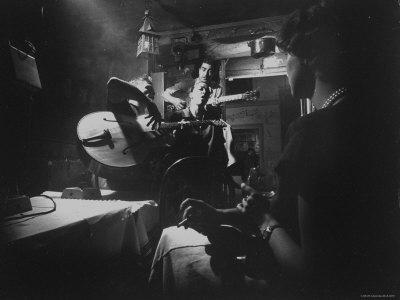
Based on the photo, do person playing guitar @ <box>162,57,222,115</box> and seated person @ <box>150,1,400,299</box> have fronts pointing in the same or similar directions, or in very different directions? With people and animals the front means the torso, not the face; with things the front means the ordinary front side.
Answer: very different directions

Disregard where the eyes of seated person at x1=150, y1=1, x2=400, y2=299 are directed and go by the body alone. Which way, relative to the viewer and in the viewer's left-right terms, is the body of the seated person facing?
facing away from the viewer and to the left of the viewer

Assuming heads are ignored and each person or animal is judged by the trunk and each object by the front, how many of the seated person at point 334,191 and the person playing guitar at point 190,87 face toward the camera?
1

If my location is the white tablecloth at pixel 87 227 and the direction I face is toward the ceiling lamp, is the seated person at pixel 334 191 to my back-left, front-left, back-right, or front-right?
back-right

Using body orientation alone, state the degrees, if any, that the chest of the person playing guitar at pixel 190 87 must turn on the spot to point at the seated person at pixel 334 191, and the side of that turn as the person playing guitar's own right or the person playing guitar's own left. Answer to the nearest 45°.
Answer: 0° — they already face them

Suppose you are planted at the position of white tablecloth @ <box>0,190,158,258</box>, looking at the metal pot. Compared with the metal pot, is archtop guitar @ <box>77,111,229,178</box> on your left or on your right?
left

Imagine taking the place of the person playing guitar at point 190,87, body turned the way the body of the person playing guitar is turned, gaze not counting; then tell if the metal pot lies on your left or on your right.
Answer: on your left

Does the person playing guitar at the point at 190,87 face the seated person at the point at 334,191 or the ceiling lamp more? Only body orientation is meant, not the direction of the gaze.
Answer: the seated person

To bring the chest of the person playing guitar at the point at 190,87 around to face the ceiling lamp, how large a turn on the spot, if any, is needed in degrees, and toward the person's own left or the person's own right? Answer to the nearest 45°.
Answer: approximately 45° to the person's own right
